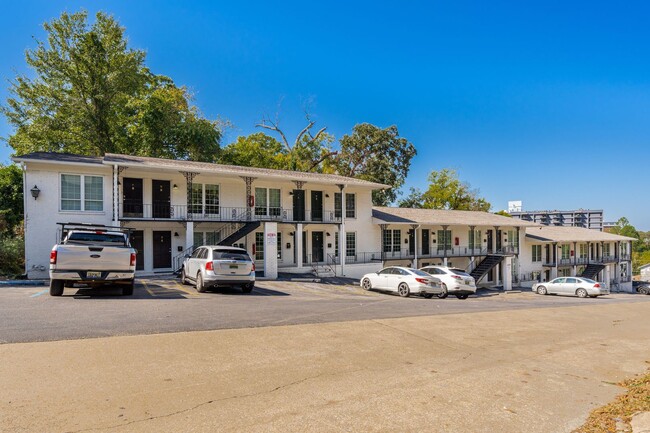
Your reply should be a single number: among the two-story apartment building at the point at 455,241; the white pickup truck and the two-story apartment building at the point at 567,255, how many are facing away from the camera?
1

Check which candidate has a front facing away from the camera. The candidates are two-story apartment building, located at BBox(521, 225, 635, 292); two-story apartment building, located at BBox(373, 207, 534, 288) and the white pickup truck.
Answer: the white pickup truck

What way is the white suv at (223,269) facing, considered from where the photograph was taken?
facing away from the viewer and to the left of the viewer

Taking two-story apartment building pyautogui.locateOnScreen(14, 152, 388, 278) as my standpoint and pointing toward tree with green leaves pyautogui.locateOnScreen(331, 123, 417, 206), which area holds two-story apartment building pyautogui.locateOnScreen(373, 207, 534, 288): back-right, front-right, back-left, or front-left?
front-right

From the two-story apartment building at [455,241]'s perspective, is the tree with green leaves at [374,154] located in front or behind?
behind

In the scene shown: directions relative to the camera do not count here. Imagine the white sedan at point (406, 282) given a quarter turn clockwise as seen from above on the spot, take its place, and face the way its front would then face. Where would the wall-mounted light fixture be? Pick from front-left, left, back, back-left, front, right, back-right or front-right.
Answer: back-left

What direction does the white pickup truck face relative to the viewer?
away from the camera

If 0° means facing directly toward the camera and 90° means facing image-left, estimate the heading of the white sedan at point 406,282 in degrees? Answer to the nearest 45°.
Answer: approximately 135°

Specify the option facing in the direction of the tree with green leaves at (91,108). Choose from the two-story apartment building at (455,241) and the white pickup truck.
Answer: the white pickup truck

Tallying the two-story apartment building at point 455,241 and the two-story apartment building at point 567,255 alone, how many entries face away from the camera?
0

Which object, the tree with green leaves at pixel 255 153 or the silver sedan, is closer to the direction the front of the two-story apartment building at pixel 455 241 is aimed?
the silver sedan

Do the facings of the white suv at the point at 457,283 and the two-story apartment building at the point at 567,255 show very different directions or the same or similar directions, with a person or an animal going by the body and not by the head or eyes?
very different directions
